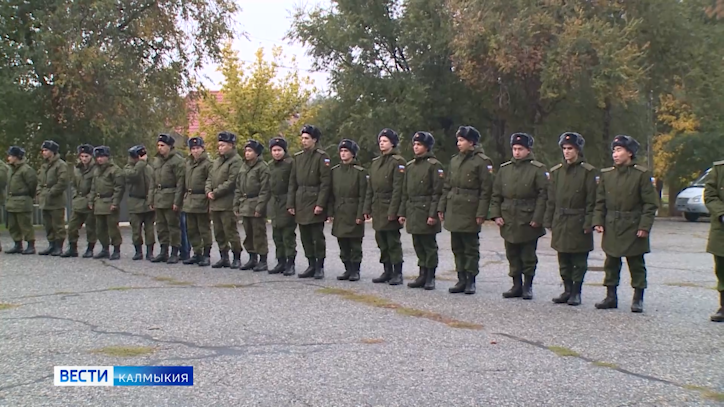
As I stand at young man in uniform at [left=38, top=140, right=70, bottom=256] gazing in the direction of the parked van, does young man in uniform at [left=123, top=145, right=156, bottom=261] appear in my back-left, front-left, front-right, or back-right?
front-right

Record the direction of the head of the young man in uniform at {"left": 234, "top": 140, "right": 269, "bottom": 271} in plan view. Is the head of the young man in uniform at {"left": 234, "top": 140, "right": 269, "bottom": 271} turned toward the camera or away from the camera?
toward the camera

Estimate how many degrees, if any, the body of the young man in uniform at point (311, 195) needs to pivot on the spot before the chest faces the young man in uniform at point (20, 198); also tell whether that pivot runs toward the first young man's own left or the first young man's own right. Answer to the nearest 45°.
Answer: approximately 90° to the first young man's own right

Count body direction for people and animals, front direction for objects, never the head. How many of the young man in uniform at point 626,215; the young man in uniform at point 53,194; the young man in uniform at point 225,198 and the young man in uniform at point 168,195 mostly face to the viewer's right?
0

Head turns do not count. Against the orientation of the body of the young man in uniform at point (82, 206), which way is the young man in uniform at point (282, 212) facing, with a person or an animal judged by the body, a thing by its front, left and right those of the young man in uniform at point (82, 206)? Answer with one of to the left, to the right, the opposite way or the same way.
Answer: the same way

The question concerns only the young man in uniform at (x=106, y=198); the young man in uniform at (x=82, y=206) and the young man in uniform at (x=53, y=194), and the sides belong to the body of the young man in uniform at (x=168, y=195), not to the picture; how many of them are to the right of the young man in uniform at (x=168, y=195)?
3

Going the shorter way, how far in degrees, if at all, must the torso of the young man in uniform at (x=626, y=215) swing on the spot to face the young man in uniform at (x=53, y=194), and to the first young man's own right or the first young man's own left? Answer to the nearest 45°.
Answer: approximately 45° to the first young man's own right

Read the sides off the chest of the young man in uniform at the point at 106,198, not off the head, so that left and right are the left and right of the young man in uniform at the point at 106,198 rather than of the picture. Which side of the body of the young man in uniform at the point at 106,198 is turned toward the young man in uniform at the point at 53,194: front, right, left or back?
right

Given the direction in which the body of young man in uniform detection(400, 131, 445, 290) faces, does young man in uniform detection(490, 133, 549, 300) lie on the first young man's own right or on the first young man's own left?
on the first young man's own left

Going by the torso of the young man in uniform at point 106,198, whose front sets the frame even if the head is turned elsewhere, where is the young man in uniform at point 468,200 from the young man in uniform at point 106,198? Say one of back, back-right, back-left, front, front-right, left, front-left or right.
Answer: left

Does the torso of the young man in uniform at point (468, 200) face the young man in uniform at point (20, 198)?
no

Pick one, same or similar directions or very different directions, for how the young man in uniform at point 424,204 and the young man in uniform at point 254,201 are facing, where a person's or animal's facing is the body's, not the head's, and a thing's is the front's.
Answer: same or similar directions

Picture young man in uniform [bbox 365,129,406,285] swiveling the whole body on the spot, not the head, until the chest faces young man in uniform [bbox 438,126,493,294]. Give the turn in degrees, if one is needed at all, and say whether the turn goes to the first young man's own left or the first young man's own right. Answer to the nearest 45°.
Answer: approximately 90° to the first young man's own left

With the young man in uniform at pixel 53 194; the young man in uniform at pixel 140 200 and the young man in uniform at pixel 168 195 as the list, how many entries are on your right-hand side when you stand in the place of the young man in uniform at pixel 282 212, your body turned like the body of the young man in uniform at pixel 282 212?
3

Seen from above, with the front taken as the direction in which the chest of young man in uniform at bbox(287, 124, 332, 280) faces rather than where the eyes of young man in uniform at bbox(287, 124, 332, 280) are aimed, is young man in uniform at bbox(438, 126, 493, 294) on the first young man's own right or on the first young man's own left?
on the first young man's own left

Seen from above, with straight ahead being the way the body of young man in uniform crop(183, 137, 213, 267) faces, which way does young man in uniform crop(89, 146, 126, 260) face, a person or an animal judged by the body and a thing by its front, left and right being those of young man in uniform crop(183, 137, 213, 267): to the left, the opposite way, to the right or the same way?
the same way

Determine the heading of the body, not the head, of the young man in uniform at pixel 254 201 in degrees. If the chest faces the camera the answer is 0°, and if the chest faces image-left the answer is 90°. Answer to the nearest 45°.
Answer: approximately 45°

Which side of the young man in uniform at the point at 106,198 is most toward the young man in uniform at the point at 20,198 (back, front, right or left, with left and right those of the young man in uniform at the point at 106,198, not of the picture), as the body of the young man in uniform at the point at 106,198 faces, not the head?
right

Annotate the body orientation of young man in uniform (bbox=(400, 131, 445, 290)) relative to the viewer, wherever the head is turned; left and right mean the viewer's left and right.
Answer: facing the viewer and to the left of the viewer

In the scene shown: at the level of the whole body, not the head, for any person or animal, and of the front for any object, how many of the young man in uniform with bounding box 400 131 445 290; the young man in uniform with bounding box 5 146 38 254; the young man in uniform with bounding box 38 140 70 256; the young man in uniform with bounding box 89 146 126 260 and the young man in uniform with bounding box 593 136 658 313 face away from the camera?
0

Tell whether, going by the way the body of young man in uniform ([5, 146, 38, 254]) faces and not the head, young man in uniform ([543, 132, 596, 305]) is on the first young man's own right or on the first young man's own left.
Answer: on the first young man's own left

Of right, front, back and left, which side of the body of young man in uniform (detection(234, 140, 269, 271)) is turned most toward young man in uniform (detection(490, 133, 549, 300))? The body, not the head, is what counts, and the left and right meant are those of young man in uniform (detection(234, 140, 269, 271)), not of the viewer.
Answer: left
